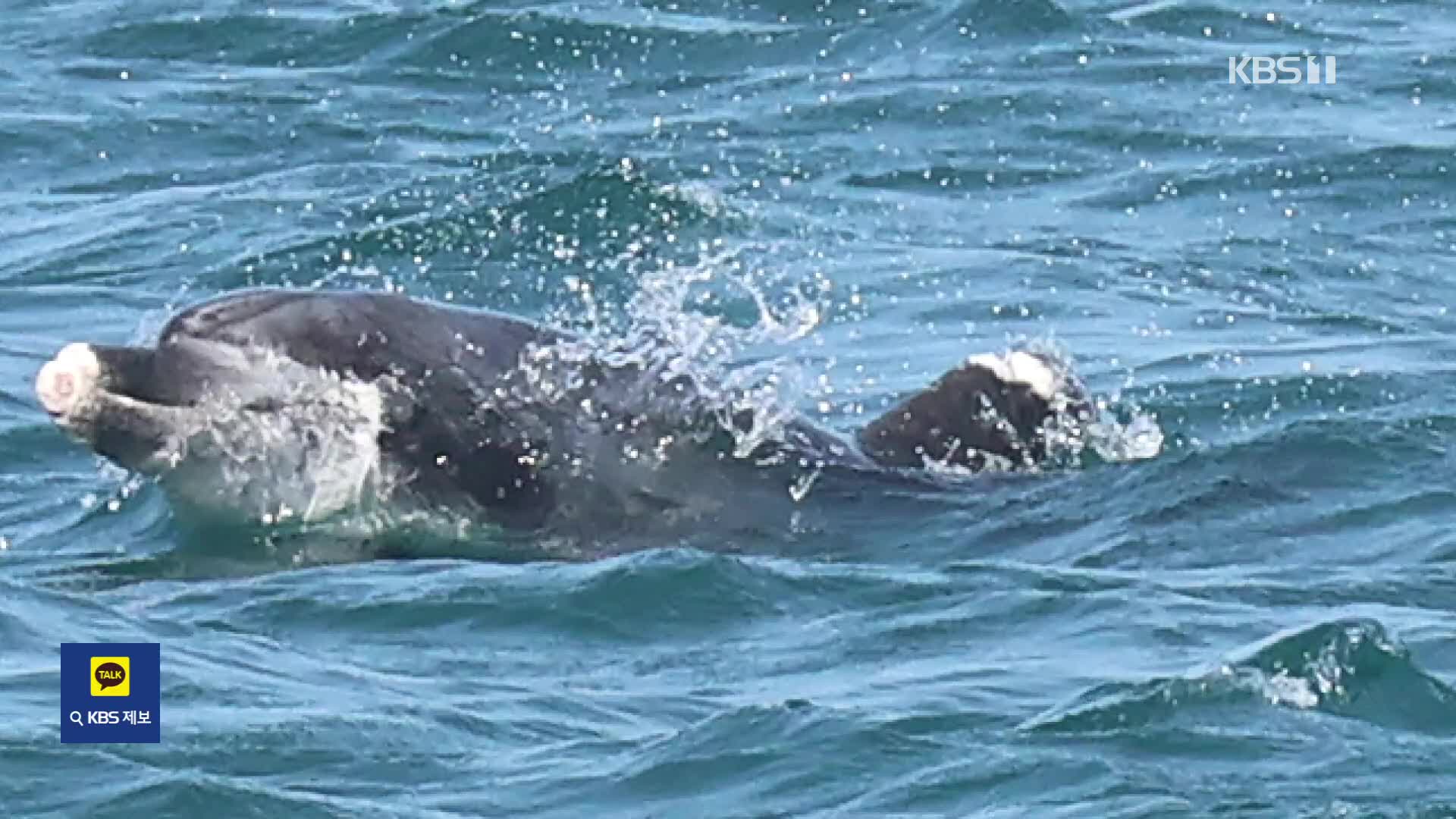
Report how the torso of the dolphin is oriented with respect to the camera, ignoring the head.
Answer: to the viewer's left
